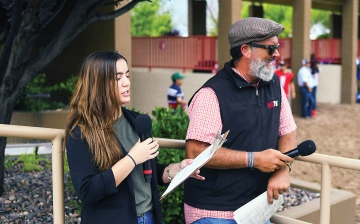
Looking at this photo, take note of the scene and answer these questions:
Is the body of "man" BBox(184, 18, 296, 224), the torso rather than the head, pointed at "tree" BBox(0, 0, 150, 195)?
no

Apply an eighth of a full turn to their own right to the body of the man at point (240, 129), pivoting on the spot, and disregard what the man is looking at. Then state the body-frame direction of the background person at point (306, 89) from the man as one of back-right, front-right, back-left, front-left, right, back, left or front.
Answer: back

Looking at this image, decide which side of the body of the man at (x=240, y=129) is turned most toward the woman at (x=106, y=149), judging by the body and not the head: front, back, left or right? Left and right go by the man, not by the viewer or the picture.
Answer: right

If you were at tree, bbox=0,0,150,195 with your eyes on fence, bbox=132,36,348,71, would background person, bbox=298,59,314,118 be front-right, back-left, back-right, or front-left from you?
front-right

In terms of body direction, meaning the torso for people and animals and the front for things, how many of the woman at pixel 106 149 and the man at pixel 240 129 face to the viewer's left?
0

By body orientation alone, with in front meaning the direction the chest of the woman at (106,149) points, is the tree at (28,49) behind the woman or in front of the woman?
behind

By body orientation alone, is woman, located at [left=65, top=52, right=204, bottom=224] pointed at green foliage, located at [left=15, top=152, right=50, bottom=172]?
no

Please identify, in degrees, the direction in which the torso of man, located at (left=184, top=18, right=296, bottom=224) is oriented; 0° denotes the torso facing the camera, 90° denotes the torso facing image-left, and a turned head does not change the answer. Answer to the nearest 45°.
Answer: approximately 315°

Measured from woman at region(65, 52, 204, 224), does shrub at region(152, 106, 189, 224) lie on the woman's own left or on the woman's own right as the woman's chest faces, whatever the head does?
on the woman's own left
